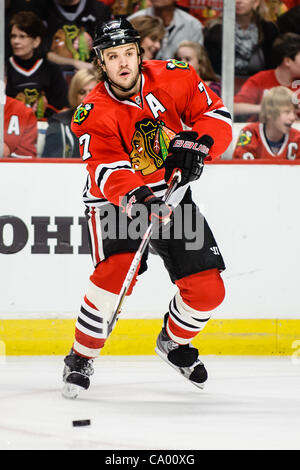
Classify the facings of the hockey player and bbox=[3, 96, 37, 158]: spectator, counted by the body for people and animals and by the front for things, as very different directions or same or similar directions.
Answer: same or similar directions

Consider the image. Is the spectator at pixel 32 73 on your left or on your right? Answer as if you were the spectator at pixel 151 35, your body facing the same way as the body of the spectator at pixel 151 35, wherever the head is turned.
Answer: on your right

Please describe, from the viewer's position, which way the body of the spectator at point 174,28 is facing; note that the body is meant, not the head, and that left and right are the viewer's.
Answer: facing the viewer

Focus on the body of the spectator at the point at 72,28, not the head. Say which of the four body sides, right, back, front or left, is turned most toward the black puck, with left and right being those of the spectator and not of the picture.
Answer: front

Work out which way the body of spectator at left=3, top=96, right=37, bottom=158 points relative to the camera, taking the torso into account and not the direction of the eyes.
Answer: toward the camera

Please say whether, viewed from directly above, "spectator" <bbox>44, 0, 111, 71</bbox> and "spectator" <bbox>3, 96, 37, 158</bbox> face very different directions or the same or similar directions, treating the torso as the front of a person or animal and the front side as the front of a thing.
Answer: same or similar directions

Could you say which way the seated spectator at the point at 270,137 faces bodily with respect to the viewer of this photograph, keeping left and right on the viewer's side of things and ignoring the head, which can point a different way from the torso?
facing the viewer and to the right of the viewer

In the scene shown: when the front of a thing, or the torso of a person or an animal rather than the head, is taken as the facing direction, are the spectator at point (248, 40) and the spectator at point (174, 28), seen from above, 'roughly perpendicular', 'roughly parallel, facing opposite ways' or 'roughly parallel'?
roughly parallel

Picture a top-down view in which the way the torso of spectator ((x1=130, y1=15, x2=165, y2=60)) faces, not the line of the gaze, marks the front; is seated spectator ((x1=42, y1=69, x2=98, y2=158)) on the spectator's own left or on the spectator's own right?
on the spectator's own right

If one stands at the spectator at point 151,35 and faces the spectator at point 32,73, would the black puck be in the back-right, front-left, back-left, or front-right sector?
front-left

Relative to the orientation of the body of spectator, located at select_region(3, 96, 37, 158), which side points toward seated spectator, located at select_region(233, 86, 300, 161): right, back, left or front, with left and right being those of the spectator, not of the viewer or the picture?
left

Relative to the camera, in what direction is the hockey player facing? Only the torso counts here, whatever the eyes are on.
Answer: toward the camera
